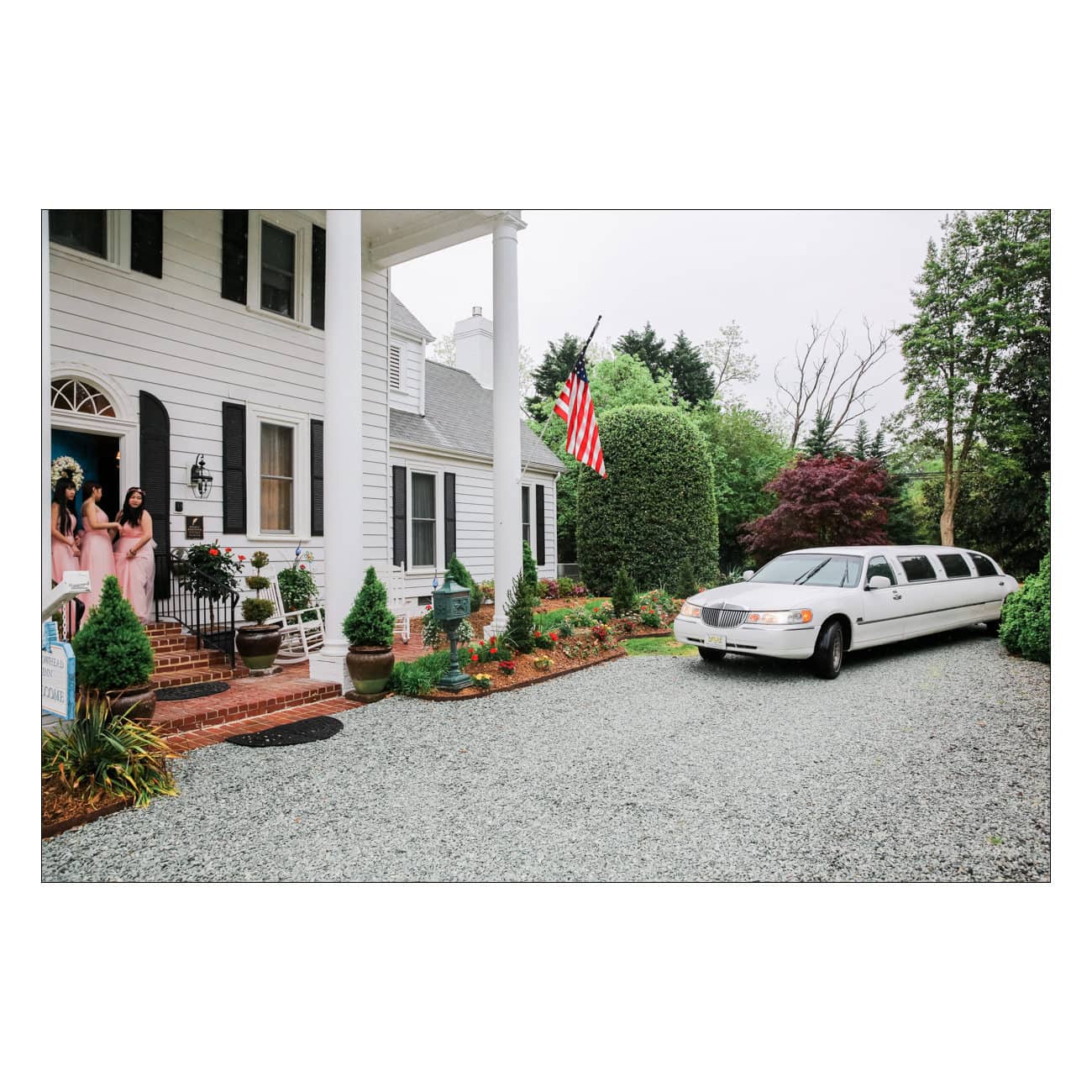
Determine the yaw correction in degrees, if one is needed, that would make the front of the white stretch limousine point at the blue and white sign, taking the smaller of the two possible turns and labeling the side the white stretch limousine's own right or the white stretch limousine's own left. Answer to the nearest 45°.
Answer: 0° — it already faces it

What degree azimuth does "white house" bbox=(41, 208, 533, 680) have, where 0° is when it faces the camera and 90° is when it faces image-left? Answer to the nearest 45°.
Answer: approximately 315°

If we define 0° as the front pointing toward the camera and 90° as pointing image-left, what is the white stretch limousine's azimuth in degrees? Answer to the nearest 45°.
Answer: approximately 45°

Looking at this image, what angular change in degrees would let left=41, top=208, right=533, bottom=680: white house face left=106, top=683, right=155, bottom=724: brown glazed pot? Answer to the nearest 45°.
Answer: approximately 45° to its right

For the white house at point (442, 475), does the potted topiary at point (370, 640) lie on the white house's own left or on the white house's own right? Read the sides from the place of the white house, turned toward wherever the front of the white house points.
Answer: on the white house's own right
